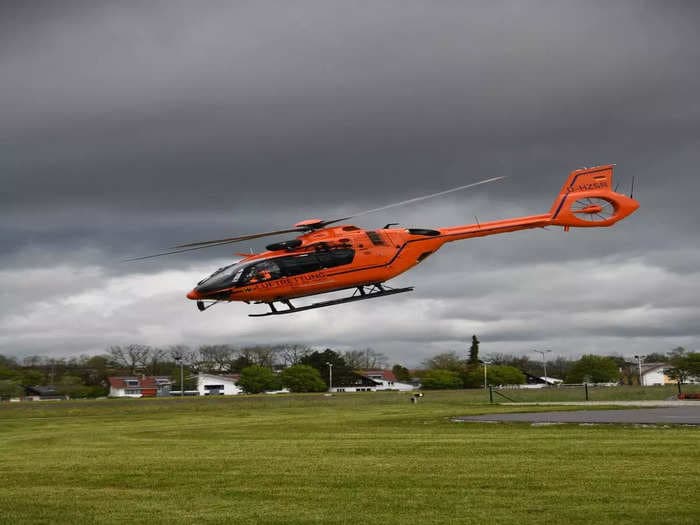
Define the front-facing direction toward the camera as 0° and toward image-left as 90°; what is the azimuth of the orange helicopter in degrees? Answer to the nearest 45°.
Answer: approximately 90°
